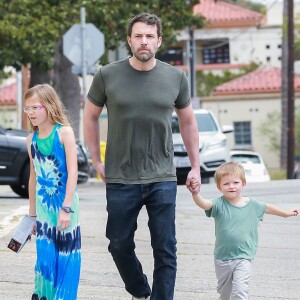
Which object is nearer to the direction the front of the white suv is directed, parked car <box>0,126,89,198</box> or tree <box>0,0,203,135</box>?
the parked car

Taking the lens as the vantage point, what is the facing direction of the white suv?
facing the viewer and to the left of the viewer

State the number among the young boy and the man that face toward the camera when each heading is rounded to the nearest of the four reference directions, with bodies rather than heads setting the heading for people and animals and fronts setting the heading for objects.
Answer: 2

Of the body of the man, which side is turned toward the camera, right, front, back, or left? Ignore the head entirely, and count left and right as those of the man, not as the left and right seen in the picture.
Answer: front

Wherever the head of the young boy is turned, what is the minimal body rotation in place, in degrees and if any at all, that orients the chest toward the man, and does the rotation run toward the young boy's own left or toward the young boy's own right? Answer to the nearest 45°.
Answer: approximately 90° to the young boy's own right

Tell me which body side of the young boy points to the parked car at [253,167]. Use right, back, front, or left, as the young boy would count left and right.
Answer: back

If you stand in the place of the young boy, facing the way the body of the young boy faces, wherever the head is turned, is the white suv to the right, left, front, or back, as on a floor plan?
back

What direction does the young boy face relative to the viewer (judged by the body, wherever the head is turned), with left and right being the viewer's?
facing the viewer

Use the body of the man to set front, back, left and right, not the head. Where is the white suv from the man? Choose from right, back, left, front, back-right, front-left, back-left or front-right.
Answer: back

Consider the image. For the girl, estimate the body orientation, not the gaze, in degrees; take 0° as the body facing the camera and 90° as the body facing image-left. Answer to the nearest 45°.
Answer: approximately 45°

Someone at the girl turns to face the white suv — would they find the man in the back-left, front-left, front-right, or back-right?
front-right
